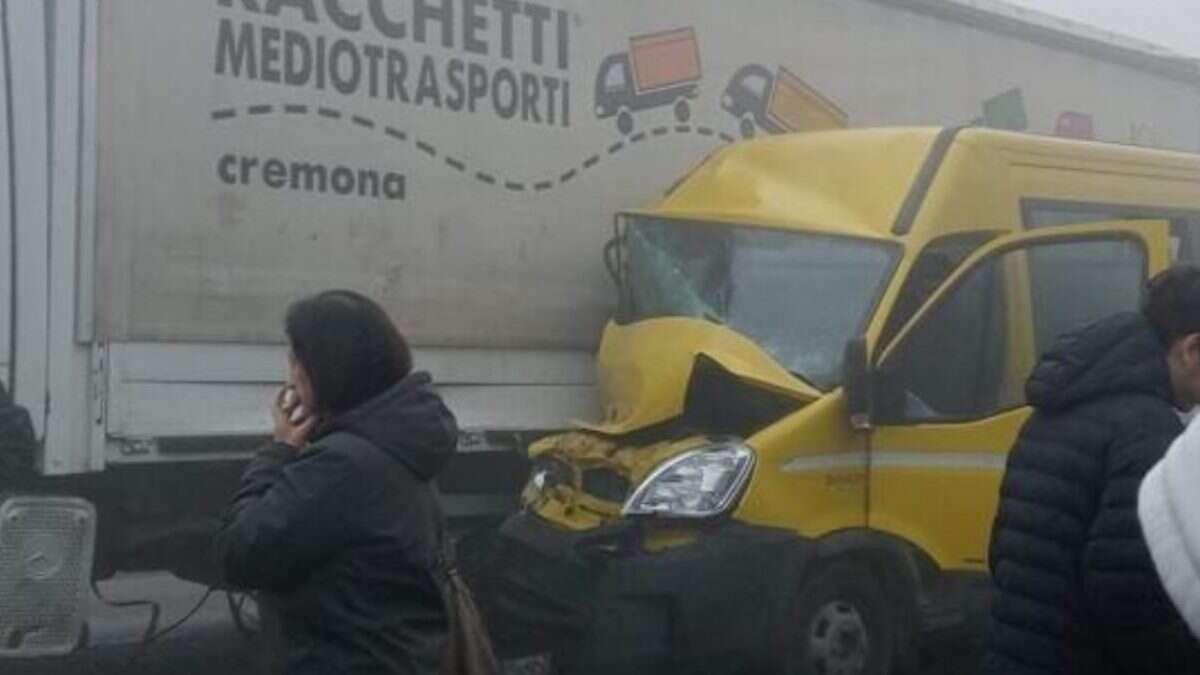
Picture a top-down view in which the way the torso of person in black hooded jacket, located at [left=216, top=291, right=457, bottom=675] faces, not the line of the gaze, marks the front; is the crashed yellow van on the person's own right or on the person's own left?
on the person's own right

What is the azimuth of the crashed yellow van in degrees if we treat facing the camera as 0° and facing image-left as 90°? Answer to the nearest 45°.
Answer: approximately 45°

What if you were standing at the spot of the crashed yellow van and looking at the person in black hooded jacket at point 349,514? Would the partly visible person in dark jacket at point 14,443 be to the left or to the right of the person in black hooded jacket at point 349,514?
right

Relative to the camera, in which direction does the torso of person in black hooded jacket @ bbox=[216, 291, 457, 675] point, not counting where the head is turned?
to the viewer's left

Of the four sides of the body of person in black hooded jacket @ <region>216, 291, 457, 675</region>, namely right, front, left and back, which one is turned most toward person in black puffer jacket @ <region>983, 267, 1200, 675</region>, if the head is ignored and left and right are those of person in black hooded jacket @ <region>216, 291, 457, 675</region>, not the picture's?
back

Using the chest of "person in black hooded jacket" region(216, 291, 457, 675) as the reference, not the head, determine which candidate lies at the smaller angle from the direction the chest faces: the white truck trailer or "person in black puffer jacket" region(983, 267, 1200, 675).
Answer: the white truck trailer

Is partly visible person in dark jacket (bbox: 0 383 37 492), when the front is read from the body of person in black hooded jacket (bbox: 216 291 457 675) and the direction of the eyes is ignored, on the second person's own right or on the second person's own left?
on the second person's own right

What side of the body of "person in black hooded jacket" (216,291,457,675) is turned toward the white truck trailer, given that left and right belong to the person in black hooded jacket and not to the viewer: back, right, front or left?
right

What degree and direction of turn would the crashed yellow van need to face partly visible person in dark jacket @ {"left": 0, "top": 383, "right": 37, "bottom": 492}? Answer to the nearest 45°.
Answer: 0° — it already faces them
